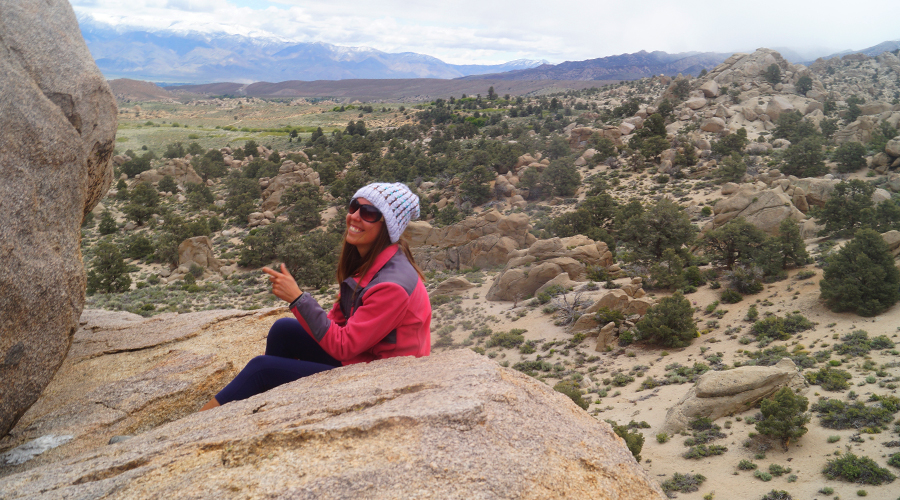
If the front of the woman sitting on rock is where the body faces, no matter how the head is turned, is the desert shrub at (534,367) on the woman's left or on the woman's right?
on the woman's right

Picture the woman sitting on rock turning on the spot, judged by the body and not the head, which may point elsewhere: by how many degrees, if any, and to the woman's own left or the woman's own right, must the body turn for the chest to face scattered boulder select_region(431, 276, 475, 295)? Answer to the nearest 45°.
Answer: approximately 90° to the woman's own right

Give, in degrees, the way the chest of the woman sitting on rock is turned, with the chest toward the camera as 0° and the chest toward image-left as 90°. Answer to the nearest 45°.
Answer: approximately 90°

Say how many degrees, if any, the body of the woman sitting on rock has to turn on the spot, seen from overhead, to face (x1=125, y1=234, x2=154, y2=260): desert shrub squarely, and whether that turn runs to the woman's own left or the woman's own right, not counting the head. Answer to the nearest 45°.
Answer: approximately 90° to the woman's own right

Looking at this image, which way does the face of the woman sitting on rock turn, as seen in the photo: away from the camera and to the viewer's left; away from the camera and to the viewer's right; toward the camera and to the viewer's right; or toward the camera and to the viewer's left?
toward the camera and to the viewer's left

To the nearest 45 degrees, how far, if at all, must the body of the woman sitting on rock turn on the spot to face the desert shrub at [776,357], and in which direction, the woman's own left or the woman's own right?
approximately 135° to the woman's own right

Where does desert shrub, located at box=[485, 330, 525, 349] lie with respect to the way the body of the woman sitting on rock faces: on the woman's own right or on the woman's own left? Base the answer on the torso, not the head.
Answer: on the woman's own right

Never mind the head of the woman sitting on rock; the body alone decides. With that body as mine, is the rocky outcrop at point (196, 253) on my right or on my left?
on my right
